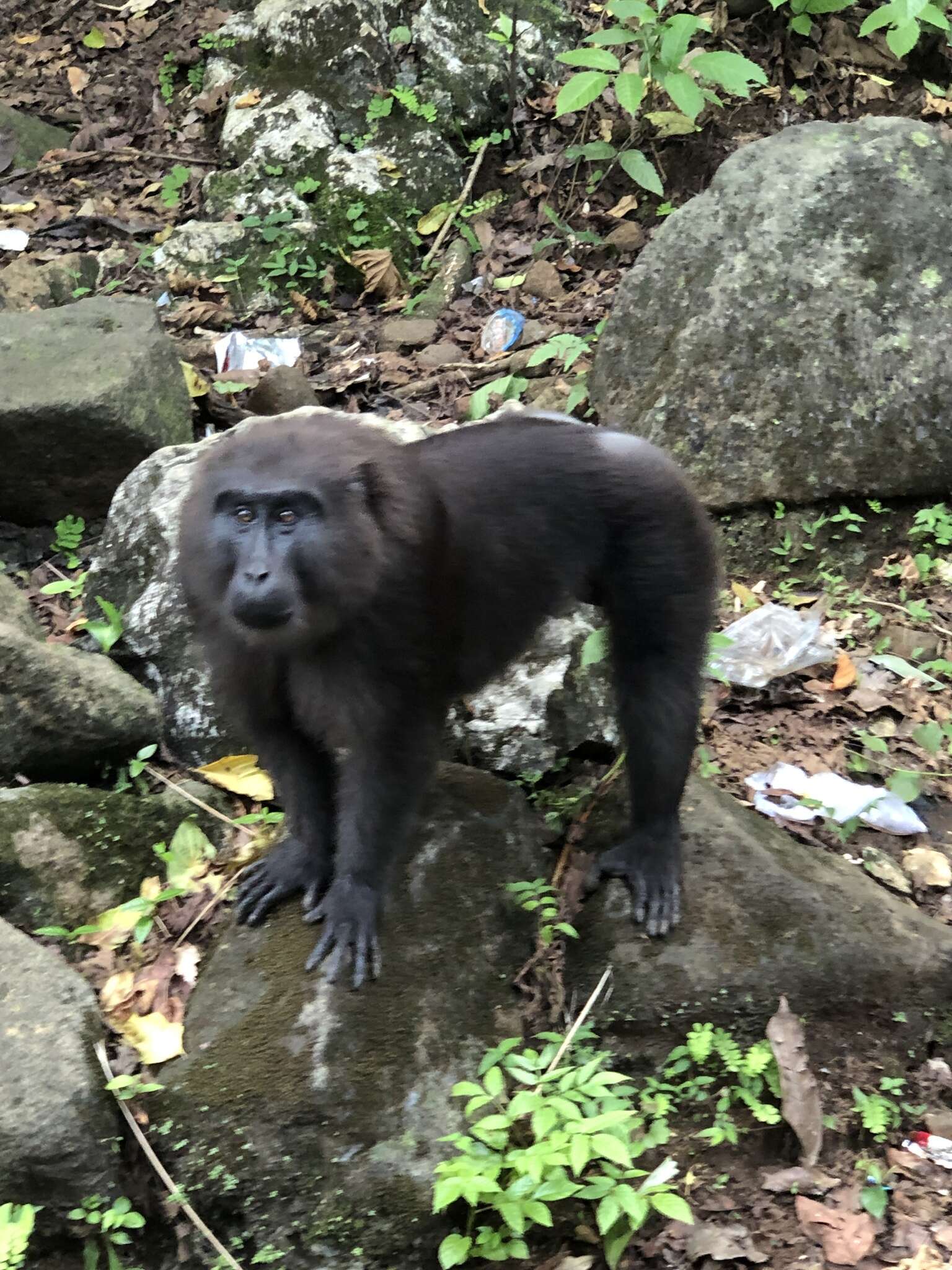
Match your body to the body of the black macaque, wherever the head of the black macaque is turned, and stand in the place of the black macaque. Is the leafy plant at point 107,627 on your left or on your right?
on your right

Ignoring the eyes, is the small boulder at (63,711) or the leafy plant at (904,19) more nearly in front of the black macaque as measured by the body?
the small boulder

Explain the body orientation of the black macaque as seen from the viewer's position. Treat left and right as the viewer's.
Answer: facing the viewer and to the left of the viewer

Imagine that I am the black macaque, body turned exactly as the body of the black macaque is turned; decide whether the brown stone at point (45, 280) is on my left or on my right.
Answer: on my right

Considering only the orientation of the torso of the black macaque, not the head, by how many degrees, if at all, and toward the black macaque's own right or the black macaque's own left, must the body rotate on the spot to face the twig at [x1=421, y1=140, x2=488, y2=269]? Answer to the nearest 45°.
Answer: approximately 135° to the black macaque's own right

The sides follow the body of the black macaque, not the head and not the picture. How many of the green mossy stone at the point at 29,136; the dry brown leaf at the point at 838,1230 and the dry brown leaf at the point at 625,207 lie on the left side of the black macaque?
1

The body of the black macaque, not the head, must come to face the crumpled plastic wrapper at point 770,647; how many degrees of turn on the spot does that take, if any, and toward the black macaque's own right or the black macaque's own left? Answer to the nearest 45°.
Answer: approximately 180°

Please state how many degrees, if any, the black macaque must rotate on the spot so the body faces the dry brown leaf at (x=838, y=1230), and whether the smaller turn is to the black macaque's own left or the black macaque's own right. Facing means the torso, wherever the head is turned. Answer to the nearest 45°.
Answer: approximately 90° to the black macaque's own left

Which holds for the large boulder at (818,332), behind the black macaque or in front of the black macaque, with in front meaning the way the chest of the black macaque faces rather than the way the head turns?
behind
